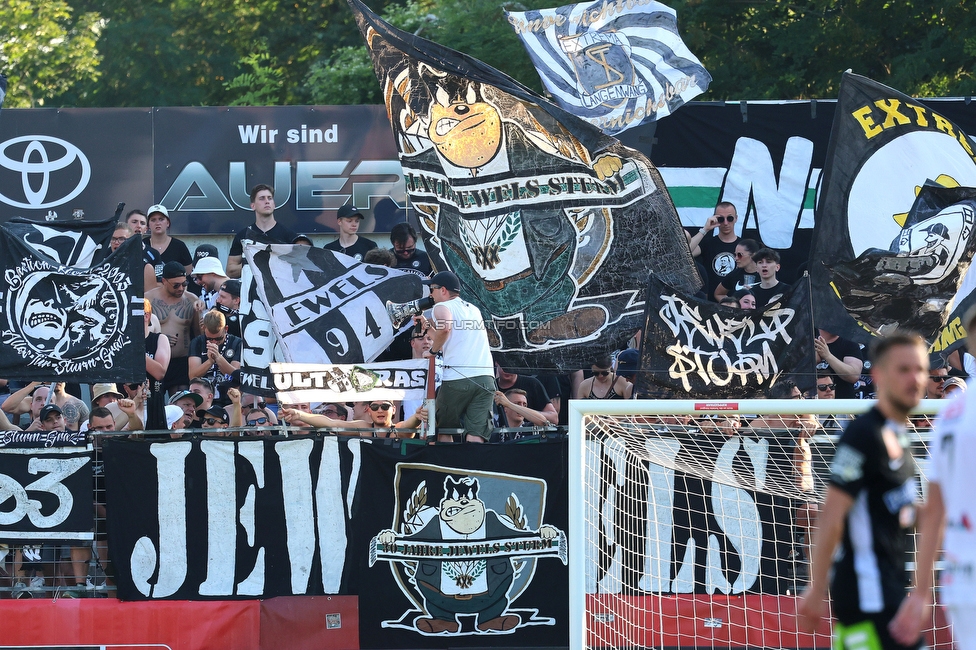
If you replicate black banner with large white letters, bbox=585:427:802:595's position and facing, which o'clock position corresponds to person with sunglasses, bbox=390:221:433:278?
The person with sunglasses is roughly at 4 o'clock from the black banner with large white letters.

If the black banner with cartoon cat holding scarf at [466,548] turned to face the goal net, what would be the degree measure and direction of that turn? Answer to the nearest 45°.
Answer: approximately 90° to its left

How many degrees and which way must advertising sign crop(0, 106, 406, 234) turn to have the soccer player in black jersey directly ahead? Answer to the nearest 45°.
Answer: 0° — it already faces them

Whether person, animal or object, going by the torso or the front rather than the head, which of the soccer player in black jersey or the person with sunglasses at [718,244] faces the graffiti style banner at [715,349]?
the person with sunglasses
